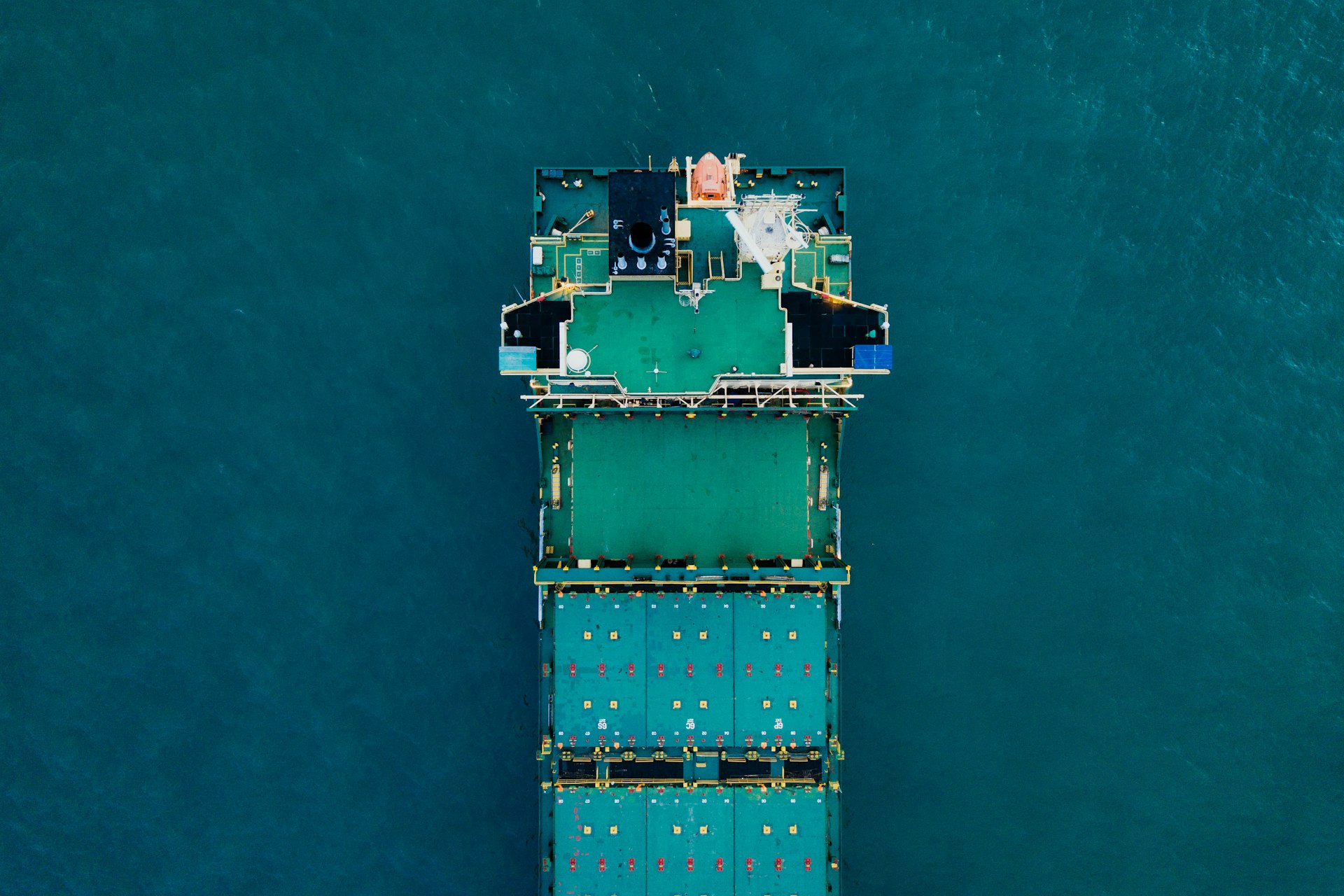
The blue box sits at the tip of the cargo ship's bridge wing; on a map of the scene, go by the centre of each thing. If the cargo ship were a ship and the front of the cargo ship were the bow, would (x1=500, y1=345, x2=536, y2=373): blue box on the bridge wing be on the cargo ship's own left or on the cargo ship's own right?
on the cargo ship's own right

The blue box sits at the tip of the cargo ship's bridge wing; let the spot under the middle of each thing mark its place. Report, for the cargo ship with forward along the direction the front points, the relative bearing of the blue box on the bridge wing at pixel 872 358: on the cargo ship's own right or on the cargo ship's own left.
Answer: on the cargo ship's own left
